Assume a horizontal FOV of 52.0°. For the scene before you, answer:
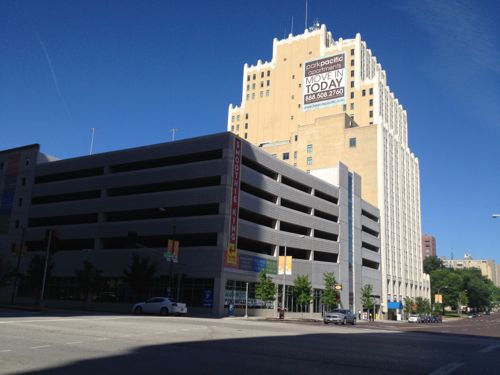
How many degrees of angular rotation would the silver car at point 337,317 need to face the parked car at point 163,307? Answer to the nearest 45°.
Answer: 0° — it already faces it

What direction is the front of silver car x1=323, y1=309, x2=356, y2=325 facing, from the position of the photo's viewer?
facing the viewer and to the left of the viewer
